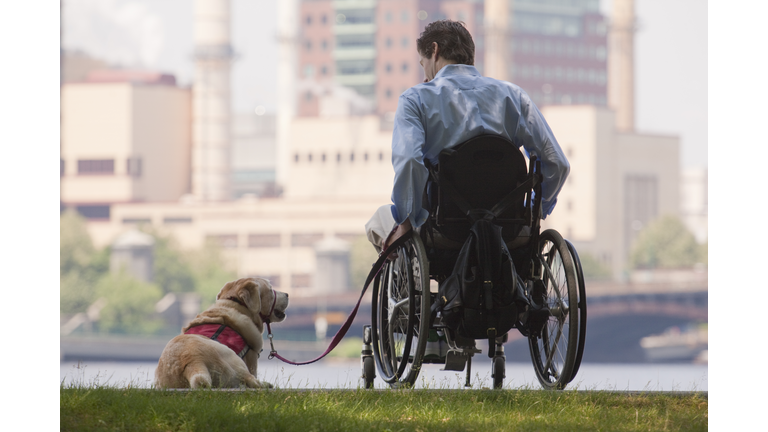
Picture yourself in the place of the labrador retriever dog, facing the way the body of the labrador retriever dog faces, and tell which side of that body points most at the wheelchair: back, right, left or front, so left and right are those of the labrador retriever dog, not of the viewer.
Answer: right

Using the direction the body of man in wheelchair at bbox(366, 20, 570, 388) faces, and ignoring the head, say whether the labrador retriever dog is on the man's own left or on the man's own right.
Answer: on the man's own left

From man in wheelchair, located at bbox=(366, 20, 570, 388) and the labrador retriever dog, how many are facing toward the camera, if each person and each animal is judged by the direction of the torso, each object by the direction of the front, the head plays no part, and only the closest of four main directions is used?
0

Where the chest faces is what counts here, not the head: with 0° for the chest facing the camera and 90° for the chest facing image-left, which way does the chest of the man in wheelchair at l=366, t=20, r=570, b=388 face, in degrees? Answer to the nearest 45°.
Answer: approximately 180°

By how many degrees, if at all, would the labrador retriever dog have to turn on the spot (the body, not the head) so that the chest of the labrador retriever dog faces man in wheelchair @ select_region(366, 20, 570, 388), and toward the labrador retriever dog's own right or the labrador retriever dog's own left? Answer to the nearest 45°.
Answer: approximately 90° to the labrador retriever dog's own right

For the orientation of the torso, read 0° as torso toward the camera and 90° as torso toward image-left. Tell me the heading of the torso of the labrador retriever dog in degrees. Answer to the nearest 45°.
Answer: approximately 225°
